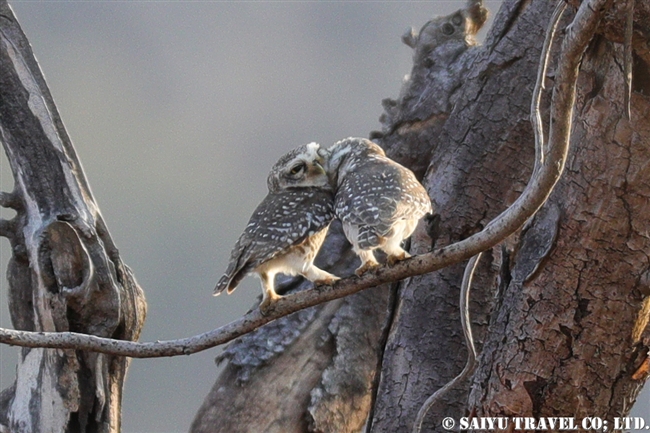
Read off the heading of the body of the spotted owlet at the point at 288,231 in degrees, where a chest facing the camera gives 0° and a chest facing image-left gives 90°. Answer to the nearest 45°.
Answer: approximately 270°

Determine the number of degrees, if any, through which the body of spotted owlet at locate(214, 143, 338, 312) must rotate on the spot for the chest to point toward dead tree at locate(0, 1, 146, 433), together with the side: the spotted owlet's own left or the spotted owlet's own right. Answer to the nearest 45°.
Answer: approximately 135° to the spotted owlet's own left
